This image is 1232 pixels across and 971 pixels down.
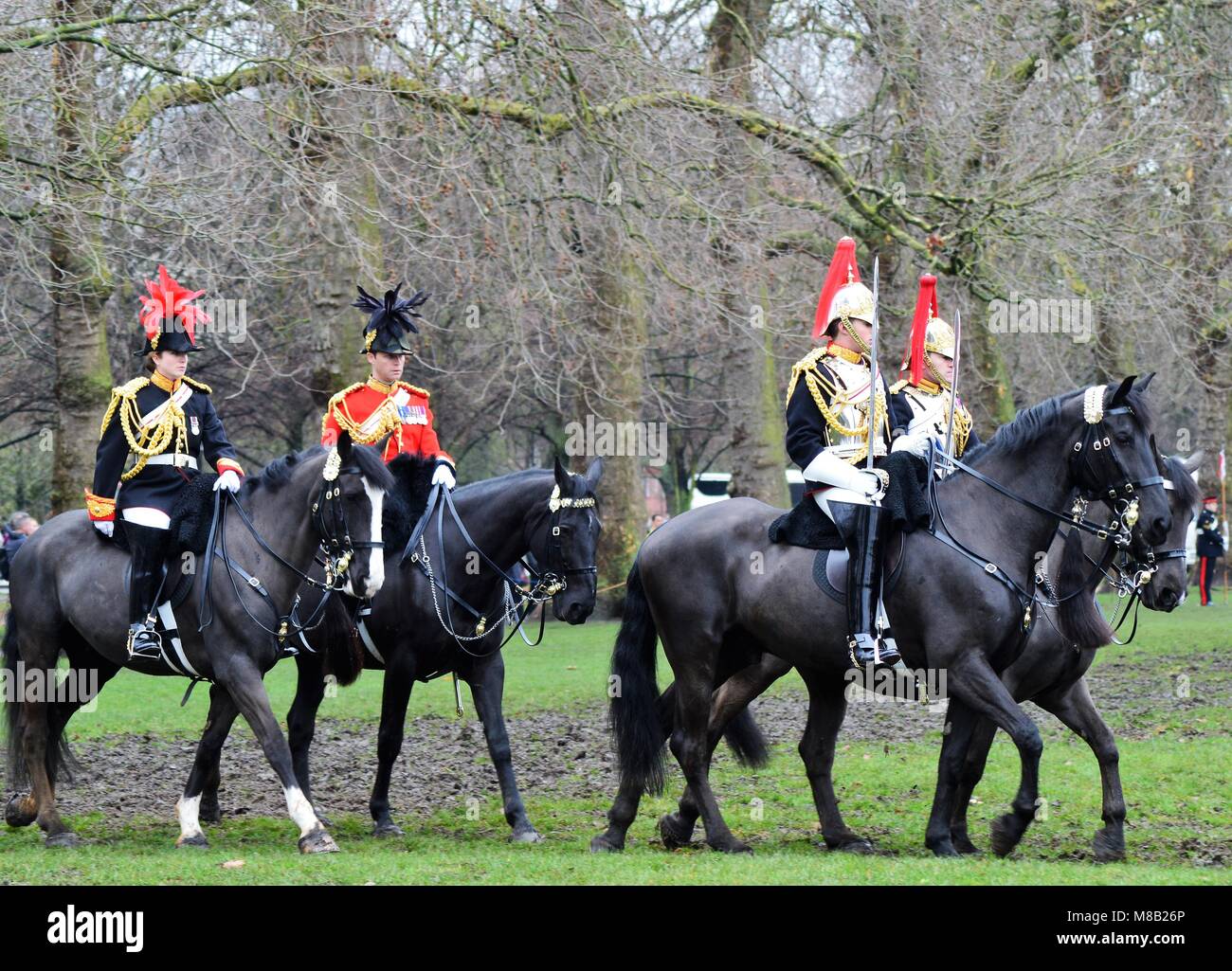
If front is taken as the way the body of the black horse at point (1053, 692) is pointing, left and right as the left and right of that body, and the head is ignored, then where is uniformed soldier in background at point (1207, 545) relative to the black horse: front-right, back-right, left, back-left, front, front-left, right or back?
left

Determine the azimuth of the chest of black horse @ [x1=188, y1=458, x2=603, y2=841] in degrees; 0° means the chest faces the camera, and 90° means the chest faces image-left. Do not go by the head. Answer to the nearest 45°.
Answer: approximately 315°

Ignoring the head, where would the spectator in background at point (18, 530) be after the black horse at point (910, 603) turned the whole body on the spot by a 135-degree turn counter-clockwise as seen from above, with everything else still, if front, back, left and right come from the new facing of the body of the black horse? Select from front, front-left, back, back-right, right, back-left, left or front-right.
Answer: front

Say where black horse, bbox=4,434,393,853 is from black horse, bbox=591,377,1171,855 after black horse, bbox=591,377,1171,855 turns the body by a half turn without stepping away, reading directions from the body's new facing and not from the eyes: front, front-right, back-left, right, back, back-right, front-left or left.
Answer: front

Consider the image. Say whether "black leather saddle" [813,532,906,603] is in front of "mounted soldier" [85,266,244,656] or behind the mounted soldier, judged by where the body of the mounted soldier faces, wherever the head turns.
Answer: in front

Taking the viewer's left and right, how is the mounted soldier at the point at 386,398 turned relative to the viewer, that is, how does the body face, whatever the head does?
facing the viewer and to the right of the viewer

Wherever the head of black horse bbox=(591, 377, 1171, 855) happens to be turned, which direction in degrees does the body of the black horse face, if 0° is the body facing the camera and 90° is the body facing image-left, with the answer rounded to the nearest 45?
approximately 270°

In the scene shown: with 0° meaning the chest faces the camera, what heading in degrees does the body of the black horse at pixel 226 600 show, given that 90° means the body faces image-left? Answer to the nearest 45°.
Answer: approximately 315°

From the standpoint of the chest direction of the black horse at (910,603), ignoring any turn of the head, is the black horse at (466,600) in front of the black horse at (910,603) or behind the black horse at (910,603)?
behind

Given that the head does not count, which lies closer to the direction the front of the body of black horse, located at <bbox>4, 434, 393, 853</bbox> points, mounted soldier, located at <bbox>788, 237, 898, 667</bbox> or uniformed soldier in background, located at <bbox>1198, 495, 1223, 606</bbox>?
the mounted soldier

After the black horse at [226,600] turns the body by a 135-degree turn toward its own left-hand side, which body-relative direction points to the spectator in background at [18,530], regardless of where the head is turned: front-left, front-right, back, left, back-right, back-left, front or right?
front

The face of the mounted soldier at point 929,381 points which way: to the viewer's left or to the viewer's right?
to the viewer's right

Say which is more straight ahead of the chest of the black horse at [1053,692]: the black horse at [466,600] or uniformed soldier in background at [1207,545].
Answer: the uniformed soldier in background

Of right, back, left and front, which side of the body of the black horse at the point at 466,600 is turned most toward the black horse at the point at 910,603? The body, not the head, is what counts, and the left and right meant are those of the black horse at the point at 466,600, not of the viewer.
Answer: front

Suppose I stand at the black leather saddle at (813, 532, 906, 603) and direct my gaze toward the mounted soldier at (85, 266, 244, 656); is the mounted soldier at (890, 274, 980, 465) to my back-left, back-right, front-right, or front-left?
back-right

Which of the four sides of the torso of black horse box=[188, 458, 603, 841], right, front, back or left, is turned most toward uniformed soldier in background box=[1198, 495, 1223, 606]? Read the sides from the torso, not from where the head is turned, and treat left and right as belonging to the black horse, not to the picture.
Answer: left

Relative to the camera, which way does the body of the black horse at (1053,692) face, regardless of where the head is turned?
to the viewer's right
